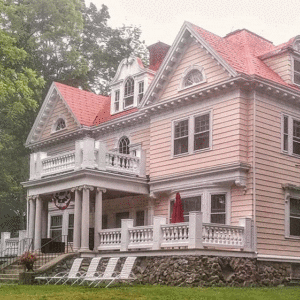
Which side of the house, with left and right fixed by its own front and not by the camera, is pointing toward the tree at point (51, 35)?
right

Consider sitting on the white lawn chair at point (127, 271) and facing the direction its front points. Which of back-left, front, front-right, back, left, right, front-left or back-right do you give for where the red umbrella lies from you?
back

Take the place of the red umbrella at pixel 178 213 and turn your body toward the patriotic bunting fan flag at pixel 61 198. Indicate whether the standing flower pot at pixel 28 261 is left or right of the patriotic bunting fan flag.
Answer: left

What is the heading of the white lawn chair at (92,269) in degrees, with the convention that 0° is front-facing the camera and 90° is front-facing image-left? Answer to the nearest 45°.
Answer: approximately 45°

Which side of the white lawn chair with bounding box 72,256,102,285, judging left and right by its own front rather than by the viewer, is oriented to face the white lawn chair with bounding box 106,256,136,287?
left

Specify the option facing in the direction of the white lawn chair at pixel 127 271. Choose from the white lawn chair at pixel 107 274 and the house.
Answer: the house

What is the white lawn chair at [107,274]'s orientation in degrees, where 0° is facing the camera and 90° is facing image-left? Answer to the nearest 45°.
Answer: approximately 45°

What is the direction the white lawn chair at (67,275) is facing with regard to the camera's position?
facing to the left of the viewer

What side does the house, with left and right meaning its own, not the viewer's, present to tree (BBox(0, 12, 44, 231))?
right

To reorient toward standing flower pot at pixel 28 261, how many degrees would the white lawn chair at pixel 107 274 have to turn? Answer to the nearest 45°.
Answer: approximately 90° to its right

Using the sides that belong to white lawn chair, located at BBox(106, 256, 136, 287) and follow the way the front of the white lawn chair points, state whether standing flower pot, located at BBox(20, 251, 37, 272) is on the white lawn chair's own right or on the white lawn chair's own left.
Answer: on the white lawn chair's own right
